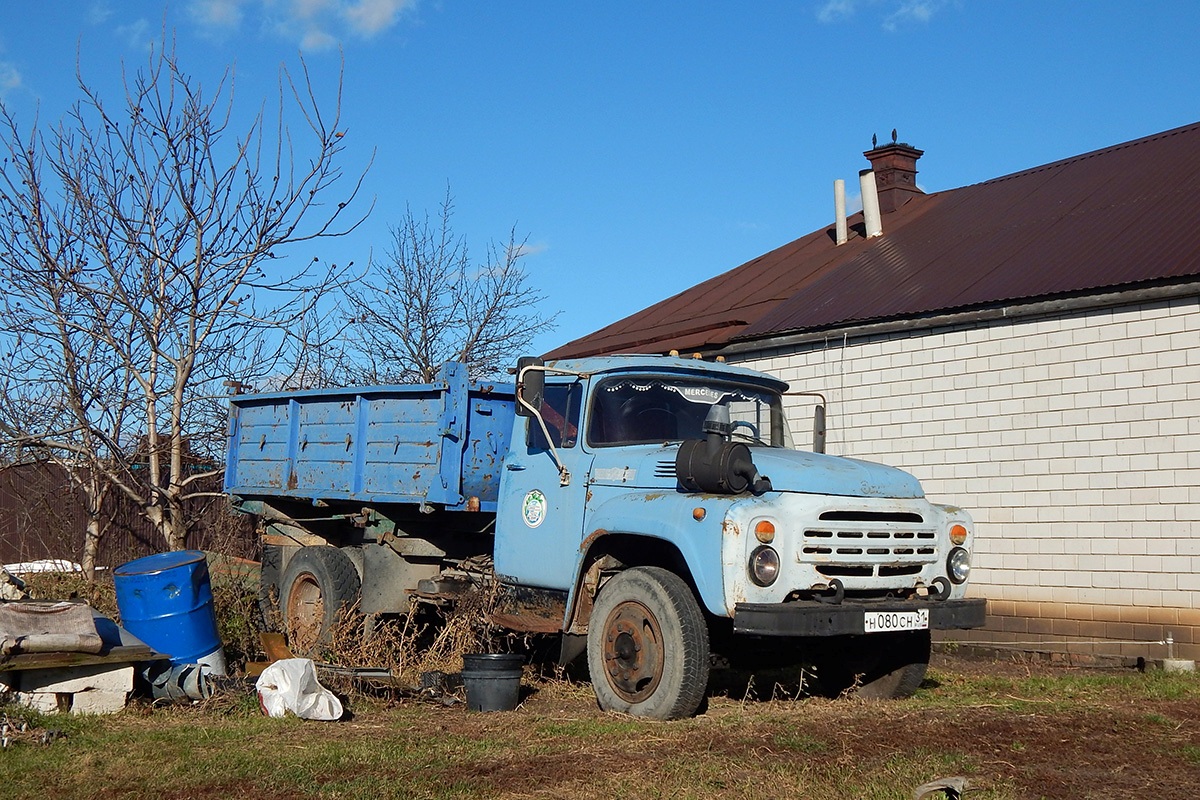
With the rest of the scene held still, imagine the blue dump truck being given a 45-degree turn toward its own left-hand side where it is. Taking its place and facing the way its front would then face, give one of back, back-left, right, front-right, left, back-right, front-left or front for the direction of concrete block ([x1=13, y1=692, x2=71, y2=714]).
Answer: back

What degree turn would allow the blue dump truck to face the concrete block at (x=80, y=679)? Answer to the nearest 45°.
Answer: approximately 135° to its right

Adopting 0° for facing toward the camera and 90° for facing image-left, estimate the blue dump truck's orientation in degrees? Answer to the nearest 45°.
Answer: approximately 315°

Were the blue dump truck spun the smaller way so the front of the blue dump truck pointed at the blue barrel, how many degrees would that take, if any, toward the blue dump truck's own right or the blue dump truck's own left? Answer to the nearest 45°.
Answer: approximately 135° to the blue dump truck's own right

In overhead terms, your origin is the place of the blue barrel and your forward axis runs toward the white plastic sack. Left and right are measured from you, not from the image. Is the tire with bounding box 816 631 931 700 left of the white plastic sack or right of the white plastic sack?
left

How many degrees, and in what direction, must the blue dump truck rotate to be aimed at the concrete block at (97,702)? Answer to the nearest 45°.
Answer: approximately 135° to its right
